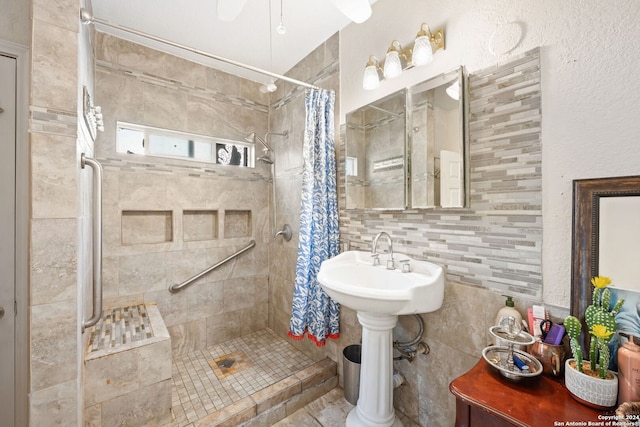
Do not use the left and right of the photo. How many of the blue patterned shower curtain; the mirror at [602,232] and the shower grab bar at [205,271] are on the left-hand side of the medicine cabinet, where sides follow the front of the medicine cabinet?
1

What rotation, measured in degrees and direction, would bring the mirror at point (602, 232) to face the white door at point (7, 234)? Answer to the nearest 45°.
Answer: approximately 45° to its right

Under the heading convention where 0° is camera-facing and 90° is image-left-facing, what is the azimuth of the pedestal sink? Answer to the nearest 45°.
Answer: approximately 45°
